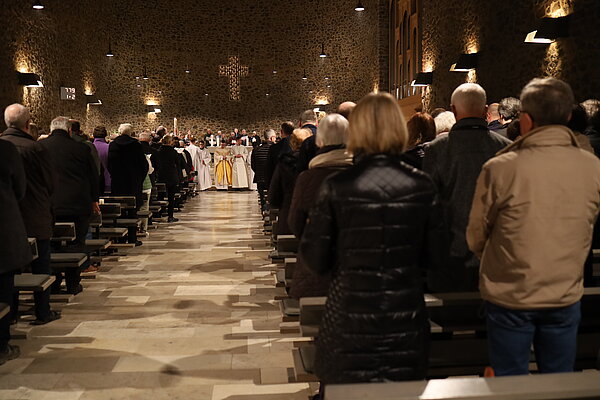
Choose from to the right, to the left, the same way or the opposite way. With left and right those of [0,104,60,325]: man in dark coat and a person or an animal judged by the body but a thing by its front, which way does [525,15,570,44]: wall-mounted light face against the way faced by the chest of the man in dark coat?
to the left

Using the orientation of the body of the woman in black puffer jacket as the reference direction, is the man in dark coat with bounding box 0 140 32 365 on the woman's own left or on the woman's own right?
on the woman's own left

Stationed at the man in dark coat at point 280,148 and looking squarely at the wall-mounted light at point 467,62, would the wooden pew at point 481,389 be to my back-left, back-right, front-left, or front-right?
back-right

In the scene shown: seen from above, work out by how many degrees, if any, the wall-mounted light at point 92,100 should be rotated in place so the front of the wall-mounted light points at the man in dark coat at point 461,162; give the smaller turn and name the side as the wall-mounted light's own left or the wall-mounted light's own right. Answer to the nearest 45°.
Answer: approximately 45° to the wall-mounted light's own right

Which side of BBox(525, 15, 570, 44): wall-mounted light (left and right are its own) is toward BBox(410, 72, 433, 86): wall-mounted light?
right

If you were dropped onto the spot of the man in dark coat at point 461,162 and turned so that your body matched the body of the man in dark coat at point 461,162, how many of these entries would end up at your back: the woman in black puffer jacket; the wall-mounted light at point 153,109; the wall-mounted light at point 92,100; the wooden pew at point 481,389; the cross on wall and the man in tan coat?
3

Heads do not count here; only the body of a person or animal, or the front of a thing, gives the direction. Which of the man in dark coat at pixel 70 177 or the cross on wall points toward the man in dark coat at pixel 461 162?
the cross on wall

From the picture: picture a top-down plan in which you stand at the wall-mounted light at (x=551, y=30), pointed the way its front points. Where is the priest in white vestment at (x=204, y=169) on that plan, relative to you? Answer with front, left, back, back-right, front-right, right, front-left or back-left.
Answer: front-right

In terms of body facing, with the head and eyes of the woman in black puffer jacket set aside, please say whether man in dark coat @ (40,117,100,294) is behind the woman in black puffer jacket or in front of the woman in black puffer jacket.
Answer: in front

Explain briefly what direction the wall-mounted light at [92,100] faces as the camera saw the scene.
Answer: facing the viewer and to the right of the viewer

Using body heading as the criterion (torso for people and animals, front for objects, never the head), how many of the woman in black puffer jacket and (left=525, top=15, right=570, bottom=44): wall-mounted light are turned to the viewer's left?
1

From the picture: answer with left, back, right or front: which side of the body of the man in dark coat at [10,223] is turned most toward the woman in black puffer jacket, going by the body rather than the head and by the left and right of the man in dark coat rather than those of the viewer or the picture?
right

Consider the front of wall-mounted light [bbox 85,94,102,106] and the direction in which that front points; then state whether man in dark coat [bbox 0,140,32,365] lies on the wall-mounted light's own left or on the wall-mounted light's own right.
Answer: on the wall-mounted light's own right

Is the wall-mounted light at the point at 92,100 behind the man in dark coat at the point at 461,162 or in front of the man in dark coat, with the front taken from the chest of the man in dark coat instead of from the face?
in front

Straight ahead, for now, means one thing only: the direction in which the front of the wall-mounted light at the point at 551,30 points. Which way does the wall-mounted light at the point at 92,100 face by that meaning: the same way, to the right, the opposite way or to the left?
the opposite way

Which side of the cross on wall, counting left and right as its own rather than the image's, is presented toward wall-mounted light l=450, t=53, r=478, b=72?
front

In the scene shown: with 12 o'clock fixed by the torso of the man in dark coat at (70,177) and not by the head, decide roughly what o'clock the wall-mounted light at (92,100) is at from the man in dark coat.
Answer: The wall-mounted light is roughly at 12 o'clock from the man in dark coat.

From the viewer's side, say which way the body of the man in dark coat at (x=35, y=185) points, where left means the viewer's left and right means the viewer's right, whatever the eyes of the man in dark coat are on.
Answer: facing away from the viewer and to the right of the viewer

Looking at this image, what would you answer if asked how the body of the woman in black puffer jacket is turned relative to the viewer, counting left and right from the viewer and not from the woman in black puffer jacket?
facing away from the viewer
